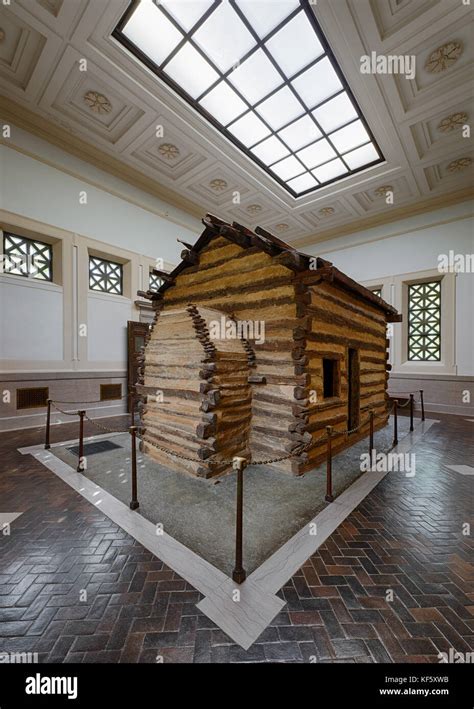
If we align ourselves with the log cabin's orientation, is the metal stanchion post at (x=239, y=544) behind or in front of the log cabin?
in front

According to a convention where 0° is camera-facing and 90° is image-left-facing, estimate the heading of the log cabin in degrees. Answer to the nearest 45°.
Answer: approximately 315°
